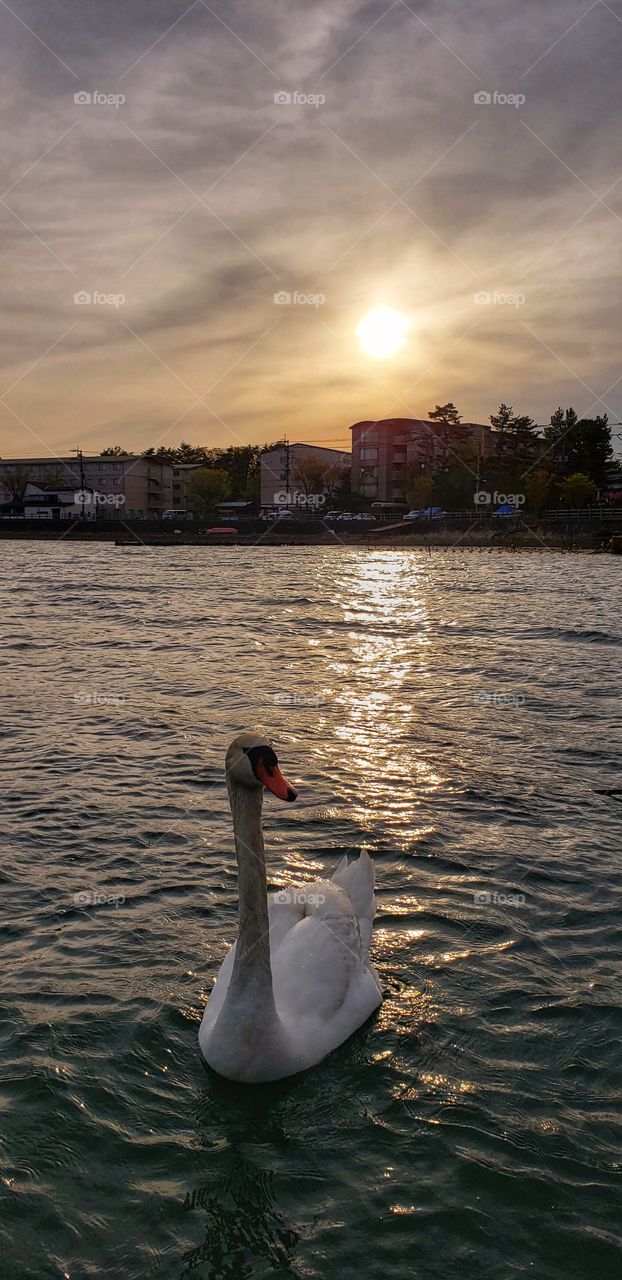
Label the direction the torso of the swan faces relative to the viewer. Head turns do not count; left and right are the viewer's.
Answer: facing the viewer and to the left of the viewer
